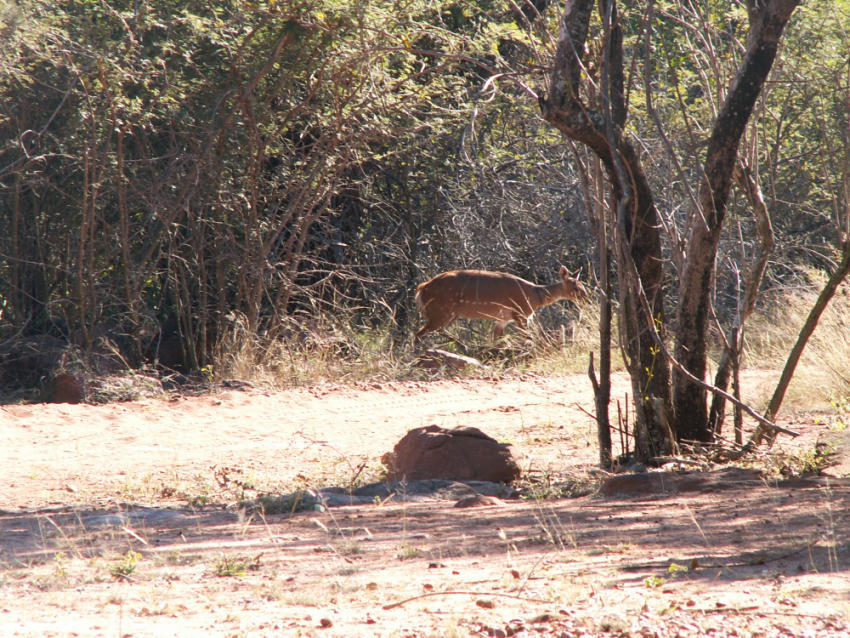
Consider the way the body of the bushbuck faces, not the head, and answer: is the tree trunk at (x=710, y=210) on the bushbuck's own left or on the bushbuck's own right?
on the bushbuck's own right

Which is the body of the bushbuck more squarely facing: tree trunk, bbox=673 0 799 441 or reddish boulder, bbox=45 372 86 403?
the tree trunk

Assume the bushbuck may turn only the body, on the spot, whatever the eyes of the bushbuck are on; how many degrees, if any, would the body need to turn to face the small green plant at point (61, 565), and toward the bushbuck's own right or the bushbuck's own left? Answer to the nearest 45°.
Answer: approximately 90° to the bushbuck's own right

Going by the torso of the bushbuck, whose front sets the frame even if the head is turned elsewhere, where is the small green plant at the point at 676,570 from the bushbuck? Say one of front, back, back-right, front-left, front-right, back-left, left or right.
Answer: right

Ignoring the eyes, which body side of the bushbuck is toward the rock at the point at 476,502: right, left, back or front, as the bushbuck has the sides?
right

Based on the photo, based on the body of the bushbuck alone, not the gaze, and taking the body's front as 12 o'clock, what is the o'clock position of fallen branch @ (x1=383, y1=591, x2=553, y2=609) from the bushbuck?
The fallen branch is roughly at 3 o'clock from the bushbuck.

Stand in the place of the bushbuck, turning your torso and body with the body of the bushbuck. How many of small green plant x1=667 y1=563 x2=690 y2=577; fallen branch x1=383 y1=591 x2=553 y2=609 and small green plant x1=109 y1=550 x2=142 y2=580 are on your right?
3

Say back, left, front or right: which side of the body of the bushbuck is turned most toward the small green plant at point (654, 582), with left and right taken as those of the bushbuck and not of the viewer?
right

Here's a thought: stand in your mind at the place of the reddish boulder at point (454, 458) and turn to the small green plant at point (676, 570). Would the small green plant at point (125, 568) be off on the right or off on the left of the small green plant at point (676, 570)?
right

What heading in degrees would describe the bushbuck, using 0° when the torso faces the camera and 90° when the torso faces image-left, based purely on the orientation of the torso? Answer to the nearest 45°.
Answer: approximately 270°

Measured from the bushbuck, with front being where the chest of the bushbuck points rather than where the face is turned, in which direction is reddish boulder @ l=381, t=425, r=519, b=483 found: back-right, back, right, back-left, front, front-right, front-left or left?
right

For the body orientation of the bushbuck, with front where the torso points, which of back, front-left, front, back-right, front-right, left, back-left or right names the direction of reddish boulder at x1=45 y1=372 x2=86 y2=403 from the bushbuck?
back-right
